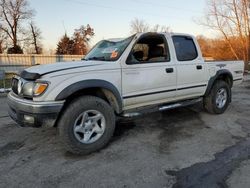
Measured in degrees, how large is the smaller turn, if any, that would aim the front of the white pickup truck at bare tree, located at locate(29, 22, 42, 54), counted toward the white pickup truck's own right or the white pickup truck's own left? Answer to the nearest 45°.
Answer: approximately 135° to the white pickup truck's own right

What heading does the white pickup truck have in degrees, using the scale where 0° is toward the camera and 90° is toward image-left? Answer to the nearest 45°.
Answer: approximately 45°

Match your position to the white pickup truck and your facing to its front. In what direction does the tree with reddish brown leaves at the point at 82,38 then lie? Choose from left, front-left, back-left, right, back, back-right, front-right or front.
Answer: back-right
